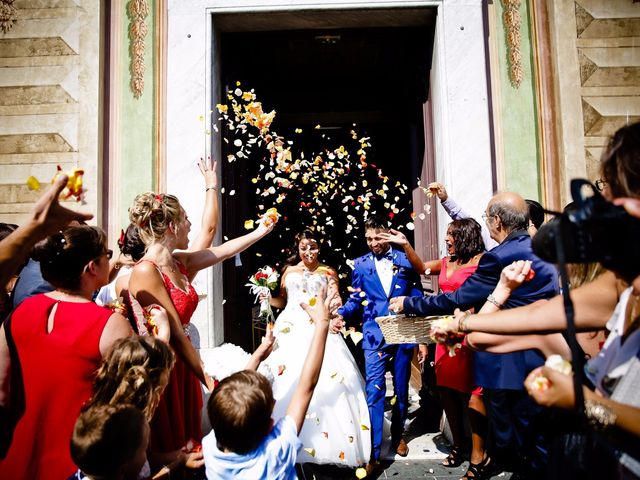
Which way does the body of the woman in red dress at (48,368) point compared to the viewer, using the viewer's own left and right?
facing away from the viewer and to the right of the viewer

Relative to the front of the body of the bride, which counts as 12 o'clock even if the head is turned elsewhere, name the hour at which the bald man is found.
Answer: The bald man is roughly at 10 o'clock from the bride.

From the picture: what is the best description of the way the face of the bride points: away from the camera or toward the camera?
toward the camera

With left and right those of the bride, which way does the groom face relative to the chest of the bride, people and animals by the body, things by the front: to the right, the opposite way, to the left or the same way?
the same way

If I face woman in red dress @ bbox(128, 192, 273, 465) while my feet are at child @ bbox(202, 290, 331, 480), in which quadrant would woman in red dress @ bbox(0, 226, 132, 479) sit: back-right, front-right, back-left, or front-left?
front-left

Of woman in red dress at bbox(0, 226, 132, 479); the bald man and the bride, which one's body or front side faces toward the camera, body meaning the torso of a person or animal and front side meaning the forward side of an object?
the bride

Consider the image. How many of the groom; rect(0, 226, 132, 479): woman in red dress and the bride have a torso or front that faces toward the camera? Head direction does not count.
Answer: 2

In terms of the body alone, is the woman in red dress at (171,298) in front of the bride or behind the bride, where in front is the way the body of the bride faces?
in front

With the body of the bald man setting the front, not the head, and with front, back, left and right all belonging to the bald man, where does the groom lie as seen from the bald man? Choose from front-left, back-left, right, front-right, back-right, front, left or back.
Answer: front

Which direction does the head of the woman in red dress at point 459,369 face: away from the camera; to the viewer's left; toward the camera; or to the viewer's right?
to the viewer's left

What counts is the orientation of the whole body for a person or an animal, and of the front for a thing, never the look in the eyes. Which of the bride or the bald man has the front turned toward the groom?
the bald man

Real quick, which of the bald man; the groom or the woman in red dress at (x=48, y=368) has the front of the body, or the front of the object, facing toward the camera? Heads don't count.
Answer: the groom

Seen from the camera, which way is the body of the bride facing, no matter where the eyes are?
toward the camera

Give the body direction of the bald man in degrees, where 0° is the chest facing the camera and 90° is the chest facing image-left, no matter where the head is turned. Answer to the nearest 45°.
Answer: approximately 135°

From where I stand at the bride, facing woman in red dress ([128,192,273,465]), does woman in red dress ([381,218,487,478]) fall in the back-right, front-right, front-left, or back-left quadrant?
back-left

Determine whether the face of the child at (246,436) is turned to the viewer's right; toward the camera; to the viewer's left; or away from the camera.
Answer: away from the camera

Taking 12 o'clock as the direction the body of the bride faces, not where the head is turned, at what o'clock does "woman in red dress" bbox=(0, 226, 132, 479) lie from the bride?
The woman in red dress is roughly at 1 o'clock from the bride.

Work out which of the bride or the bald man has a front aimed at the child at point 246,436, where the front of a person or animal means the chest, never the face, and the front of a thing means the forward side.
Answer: the bride

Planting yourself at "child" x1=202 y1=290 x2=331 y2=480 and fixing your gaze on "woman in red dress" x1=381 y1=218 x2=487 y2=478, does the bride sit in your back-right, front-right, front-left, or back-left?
front-left

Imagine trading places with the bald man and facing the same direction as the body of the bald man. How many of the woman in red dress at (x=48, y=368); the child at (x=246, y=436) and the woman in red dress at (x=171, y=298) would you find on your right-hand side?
0

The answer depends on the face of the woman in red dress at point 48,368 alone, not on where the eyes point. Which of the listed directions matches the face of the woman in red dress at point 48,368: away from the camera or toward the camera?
away from the camera

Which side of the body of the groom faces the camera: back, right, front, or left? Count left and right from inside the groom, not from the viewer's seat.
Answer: front
